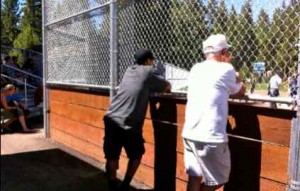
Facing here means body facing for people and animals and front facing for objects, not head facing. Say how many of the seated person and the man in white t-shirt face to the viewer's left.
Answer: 0

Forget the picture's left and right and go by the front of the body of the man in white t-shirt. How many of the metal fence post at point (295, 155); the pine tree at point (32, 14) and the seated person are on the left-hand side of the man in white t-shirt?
2

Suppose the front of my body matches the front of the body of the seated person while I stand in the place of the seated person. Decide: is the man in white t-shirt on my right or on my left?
on my right

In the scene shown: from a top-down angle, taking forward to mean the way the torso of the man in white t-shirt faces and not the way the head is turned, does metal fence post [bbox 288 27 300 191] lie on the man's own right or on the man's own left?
on the man's own right

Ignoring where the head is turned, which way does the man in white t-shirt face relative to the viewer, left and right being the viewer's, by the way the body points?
facing away from the viewer and to the right of the viewer

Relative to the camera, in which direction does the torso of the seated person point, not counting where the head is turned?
to the viewer's right
